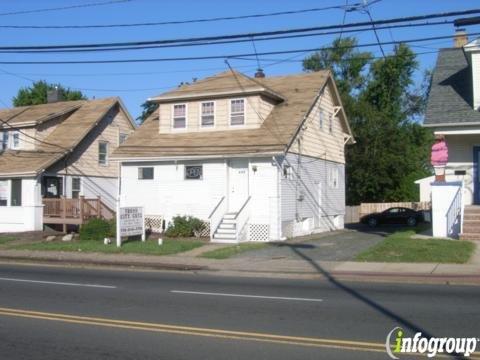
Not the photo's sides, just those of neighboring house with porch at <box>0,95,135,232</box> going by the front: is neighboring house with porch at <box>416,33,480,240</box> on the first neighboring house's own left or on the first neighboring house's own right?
on the first neighboring house's own left

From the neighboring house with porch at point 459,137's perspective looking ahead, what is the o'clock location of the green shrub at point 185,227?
The green shrub is roughly at 3 o'clock from the neighboring house with porch.

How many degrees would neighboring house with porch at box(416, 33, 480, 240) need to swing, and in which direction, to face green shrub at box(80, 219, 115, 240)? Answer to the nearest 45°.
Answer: approximately 90° to its right

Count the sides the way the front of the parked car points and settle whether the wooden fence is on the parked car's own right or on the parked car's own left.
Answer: on the parked car's own right

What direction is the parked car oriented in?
to the viewer's left

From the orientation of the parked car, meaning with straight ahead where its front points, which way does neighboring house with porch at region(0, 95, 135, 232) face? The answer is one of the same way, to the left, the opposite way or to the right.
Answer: to the left

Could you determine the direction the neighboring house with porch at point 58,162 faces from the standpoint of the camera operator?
facing the viewer and to the left of the viewer

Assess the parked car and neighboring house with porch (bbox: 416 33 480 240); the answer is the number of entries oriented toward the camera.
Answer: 1

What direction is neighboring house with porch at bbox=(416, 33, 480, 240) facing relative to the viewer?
toward the camera

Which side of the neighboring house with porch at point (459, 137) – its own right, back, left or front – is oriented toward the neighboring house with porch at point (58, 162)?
right

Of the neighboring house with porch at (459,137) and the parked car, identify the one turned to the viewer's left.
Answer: the parked car

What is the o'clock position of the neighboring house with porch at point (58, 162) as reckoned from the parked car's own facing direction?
The neighboring house with porch is roughly at 11 o'clock from the parked car.
